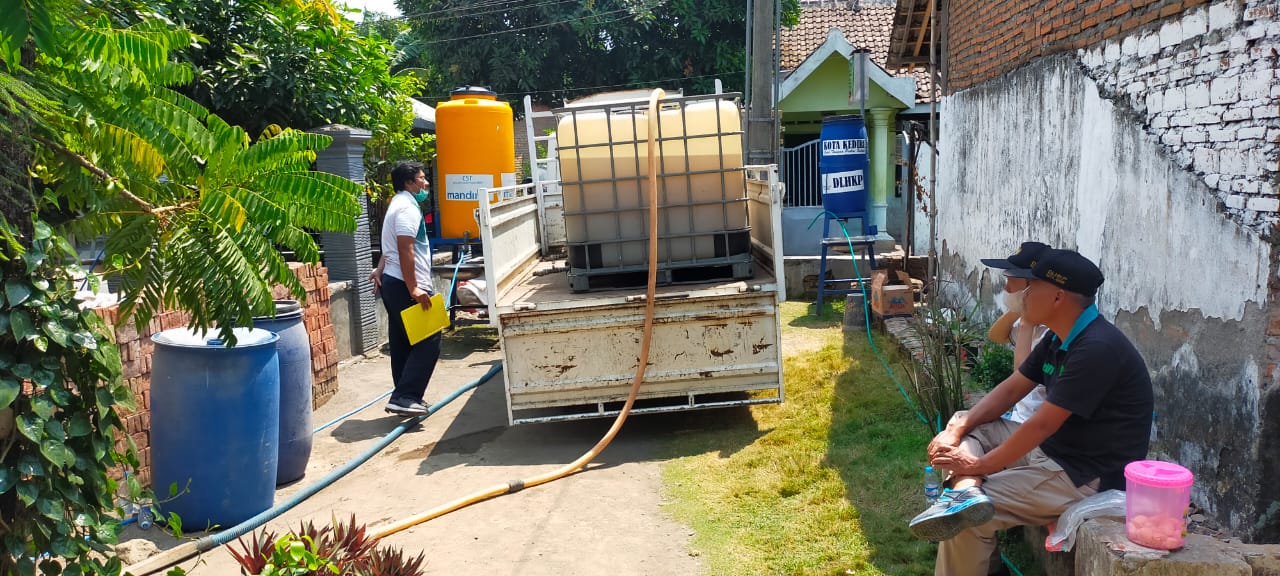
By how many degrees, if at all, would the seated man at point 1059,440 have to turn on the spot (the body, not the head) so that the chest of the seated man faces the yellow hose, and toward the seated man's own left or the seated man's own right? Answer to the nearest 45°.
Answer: approximately 45° to the seated man's own right

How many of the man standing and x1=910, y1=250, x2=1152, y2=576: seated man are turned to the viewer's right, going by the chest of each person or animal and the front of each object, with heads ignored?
1

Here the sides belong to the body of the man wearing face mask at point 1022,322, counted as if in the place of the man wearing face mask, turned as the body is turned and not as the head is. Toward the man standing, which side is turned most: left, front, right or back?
front

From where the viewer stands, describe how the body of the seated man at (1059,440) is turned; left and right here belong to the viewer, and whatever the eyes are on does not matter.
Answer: facing to the left of the viewer

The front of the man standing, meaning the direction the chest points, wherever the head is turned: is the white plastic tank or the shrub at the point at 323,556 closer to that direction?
the white plastic tank

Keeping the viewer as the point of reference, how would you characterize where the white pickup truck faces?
facing away from the viewer

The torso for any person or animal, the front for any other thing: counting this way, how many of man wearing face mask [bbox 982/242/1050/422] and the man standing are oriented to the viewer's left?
1

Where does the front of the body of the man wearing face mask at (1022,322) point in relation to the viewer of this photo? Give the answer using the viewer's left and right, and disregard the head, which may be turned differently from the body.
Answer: facing to the left of the viewer

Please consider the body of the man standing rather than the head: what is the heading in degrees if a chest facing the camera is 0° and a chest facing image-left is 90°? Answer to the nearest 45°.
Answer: approximately 270°

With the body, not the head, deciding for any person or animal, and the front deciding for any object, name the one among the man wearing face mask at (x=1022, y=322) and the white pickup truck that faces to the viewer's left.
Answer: the man wearing face mask

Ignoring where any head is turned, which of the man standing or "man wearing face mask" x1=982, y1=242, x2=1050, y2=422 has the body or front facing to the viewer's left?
the man wearing face mask

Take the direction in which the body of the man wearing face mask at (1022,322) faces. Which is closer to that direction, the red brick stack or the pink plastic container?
the red brick stack

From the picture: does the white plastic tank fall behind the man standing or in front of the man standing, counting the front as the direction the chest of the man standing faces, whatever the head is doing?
in front

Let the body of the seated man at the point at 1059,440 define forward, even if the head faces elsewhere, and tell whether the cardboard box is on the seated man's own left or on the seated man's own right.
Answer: on the seated man's own right
